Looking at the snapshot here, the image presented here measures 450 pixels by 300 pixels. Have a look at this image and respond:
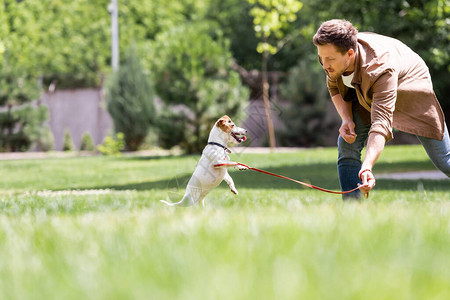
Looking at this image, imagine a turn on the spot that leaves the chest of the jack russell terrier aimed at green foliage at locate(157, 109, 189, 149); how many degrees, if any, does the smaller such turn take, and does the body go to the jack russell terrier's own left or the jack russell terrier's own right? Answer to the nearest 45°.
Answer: approximately 90° to the jack russell terrier's own left

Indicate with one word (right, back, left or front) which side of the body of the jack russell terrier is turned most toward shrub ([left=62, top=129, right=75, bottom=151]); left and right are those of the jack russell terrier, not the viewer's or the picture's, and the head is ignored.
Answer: left

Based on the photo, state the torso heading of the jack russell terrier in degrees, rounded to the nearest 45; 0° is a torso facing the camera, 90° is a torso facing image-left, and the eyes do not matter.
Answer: approximately 270°

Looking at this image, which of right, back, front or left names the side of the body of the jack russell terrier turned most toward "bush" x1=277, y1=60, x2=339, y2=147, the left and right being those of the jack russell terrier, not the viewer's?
left

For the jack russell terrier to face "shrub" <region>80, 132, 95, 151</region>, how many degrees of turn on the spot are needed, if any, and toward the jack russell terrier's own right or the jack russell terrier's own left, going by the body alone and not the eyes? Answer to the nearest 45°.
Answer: approximately 90° to the jack russell terrier's own left

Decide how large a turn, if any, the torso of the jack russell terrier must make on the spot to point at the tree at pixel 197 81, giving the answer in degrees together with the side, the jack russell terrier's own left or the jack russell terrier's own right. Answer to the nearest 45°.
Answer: approximately 90° to the jack russell terrier's own left

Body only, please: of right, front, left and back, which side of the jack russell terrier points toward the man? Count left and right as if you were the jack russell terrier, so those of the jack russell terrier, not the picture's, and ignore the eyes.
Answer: front

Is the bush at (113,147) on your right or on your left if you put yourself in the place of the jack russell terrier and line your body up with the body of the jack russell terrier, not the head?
on your left
